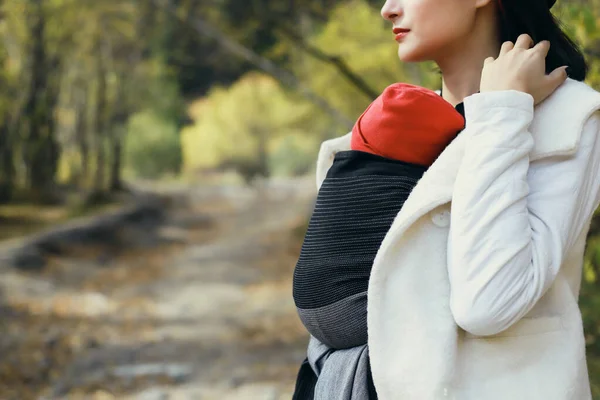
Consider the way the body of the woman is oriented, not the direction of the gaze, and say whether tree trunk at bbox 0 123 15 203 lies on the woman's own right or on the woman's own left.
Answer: on the woman's own right

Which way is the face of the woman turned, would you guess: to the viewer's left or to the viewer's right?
to the viewer's left

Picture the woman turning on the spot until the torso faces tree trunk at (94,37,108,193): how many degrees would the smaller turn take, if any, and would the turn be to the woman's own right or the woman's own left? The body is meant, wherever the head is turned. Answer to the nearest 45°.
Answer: approximately 90° to the woman's own right

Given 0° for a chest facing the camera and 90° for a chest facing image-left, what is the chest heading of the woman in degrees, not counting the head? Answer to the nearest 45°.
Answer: approximately 45°

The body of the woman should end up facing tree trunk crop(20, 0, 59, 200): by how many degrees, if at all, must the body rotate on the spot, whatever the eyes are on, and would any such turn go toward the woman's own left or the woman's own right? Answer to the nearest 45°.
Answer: approximately 90° to the woman's own right

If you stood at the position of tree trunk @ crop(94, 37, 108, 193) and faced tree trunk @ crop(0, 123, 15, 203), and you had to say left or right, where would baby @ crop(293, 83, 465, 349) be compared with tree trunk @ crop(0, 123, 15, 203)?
left
